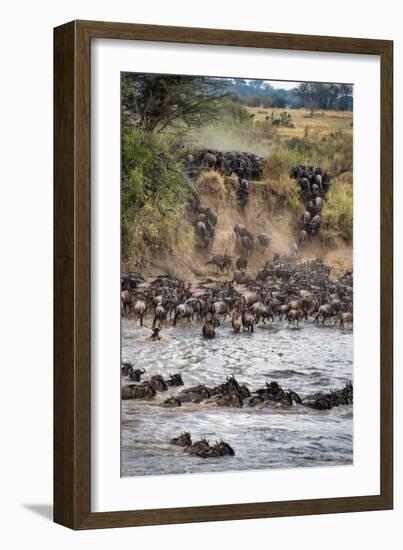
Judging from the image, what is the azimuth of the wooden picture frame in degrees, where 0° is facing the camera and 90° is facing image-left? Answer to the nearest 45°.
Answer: approximately 315°
